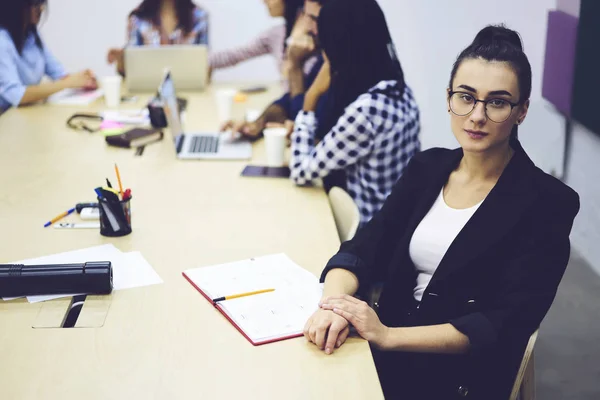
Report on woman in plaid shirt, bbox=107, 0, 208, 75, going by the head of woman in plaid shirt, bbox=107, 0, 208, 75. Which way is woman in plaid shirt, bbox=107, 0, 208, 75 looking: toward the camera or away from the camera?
toward the camera

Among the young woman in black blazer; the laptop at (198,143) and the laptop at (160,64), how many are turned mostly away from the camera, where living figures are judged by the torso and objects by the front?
1

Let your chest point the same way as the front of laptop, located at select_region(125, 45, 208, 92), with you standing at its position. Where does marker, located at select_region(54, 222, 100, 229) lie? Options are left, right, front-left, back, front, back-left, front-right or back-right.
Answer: back

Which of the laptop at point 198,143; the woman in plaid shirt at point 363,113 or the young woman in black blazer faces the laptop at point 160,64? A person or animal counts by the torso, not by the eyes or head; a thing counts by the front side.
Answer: the woman in plaid shirt

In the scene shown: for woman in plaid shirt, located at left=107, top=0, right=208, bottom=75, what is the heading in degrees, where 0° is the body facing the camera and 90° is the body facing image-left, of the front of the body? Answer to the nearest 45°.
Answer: approximately 0°

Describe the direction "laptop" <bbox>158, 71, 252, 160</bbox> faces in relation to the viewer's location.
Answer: facing to the right of the viewer

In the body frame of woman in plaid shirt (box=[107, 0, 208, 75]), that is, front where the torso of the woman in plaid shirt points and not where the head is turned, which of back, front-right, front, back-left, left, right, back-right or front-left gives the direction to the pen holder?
front

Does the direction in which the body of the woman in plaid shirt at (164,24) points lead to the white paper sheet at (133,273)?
yes

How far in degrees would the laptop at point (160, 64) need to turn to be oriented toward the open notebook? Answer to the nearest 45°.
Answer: approximately 180°

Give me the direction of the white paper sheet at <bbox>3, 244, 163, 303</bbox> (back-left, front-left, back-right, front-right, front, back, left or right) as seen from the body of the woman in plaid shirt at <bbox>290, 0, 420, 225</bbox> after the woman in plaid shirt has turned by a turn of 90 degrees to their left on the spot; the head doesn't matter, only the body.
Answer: front

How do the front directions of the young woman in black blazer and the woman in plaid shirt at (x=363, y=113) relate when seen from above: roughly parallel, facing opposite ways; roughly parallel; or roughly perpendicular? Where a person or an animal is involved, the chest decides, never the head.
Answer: roughly perpendicular

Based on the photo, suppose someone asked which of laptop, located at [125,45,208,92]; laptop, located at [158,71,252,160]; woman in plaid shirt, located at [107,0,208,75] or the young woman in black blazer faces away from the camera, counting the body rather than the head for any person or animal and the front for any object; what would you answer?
laptop, located at [125,45,208,92]

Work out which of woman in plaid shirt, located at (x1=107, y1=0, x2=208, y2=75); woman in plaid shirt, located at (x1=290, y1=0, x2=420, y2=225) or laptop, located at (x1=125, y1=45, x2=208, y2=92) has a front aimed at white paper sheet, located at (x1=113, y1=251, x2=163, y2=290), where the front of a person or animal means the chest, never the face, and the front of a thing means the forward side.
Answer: woman in plaid shirt, located at (x1=107, y1=0, x2=208, y2=75)

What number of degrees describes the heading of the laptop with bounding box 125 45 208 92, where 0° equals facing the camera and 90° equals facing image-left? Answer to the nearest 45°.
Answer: approximately 180°

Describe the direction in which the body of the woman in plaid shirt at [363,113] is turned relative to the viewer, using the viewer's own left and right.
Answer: facing away from the viewer and to the left of the viewer

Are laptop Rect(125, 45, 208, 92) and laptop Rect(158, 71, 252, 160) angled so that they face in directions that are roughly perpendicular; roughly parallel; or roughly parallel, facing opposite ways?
roughly perpendicular

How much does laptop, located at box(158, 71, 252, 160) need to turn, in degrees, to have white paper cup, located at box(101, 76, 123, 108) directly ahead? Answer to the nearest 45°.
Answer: approximately 135° to its left

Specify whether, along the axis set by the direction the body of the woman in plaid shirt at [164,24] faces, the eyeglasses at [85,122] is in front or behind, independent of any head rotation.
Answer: in front

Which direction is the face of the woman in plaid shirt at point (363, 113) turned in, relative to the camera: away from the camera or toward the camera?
away from the camera

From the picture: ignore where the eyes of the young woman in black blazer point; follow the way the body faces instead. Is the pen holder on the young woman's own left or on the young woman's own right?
on the young woman's own right
